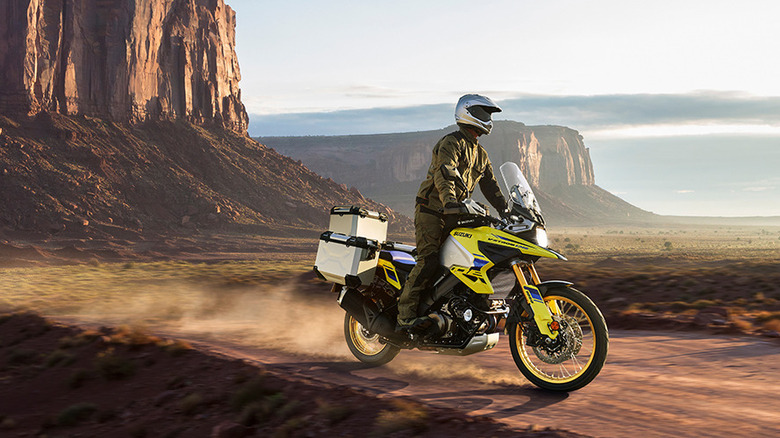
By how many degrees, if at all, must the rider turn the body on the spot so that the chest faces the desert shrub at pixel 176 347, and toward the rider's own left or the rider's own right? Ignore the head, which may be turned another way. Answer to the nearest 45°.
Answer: approximately 180°

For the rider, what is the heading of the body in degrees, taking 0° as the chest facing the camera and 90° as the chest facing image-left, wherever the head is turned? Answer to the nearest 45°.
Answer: approximately 315°

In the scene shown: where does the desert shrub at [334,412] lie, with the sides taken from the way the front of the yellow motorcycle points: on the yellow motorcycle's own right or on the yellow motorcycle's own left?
on the yellow motorcycle's own right

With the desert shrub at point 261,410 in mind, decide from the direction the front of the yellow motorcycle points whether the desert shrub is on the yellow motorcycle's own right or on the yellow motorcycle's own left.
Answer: on the yellow motorcycle's own right

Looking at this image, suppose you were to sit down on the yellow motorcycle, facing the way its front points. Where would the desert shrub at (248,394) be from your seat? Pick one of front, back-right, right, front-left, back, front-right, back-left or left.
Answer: back-right

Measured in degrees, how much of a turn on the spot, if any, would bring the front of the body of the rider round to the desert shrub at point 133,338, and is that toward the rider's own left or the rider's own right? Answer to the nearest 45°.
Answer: approximately 180°

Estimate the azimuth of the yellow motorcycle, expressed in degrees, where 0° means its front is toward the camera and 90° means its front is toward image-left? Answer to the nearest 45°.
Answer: approximately 315°

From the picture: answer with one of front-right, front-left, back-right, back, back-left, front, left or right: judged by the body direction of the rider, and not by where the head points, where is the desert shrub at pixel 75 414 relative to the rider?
back-right

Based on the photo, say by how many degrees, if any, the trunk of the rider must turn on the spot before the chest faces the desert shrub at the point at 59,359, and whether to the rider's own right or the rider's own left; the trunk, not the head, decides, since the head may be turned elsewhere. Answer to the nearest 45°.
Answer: approximately 180°
